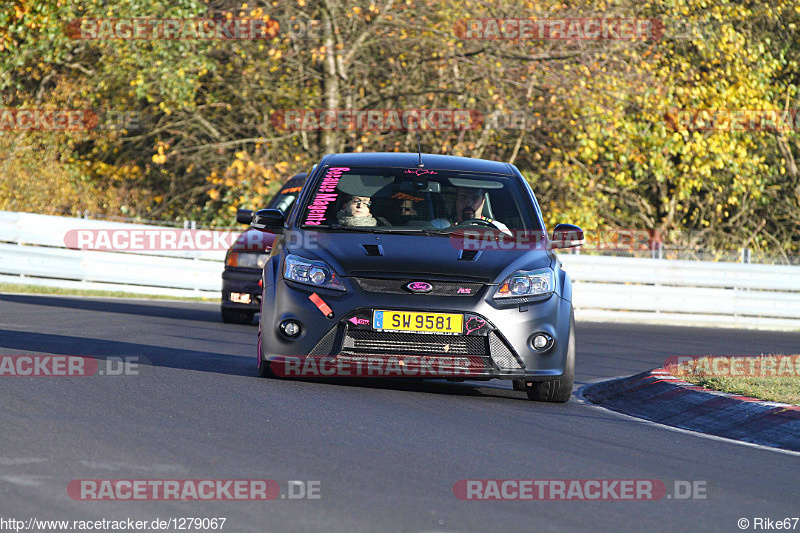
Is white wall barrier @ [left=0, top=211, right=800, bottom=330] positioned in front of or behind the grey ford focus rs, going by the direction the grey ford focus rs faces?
behind

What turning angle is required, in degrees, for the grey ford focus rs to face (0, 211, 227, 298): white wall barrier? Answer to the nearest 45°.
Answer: approximately 135° to its right

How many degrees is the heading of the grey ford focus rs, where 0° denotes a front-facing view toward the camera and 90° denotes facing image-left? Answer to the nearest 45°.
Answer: approximately 0°
